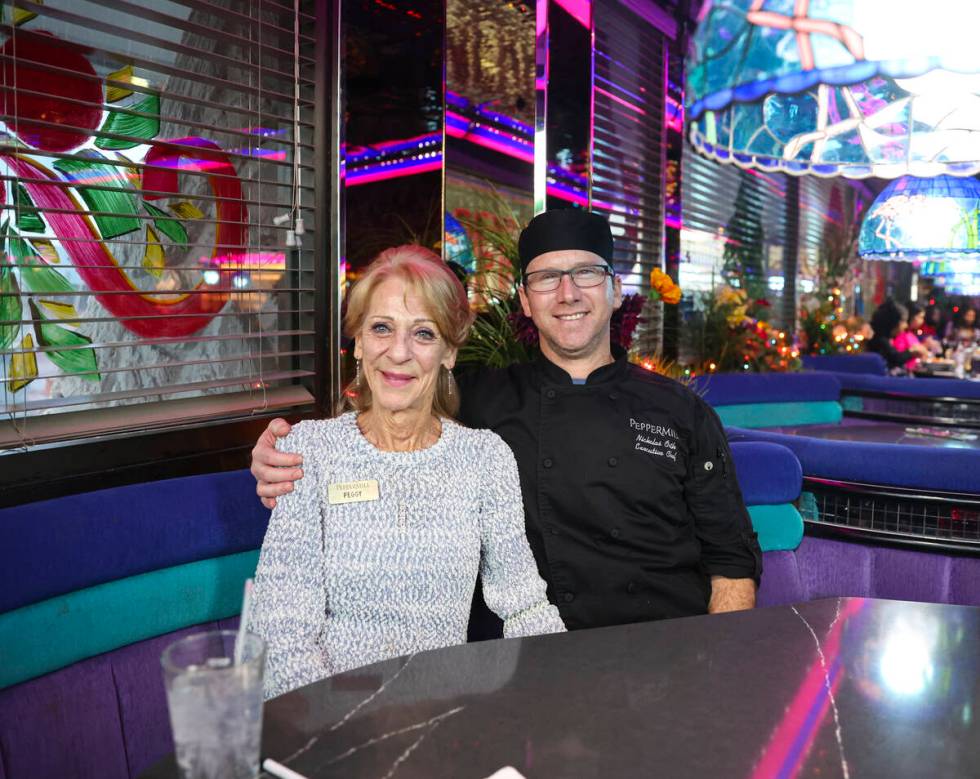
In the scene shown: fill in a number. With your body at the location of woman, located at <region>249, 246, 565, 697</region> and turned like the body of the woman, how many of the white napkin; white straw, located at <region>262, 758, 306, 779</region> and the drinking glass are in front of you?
3

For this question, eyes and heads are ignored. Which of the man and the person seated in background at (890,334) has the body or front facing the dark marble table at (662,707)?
the man

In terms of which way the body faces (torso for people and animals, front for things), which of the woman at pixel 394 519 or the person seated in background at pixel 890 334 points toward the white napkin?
the woman

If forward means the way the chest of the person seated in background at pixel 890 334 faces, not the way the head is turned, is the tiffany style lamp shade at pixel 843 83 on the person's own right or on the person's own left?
on the person's own right

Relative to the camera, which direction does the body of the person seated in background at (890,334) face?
to the viewer's right

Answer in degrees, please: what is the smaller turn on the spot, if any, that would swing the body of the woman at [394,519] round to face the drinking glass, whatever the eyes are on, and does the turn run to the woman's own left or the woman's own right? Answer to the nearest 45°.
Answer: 0° — they already face it

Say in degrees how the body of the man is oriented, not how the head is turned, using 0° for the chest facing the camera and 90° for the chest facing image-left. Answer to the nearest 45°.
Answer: approximately 0°

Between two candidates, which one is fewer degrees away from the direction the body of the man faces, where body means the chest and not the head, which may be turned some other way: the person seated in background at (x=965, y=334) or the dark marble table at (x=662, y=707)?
the dark marble table
